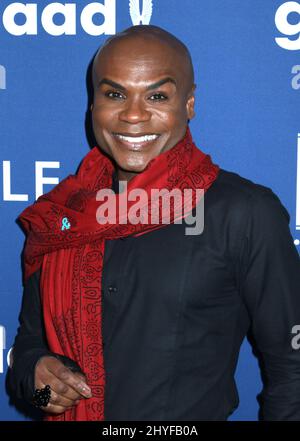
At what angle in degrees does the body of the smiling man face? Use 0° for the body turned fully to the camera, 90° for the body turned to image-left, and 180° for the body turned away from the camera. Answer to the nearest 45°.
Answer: approximately 45°
